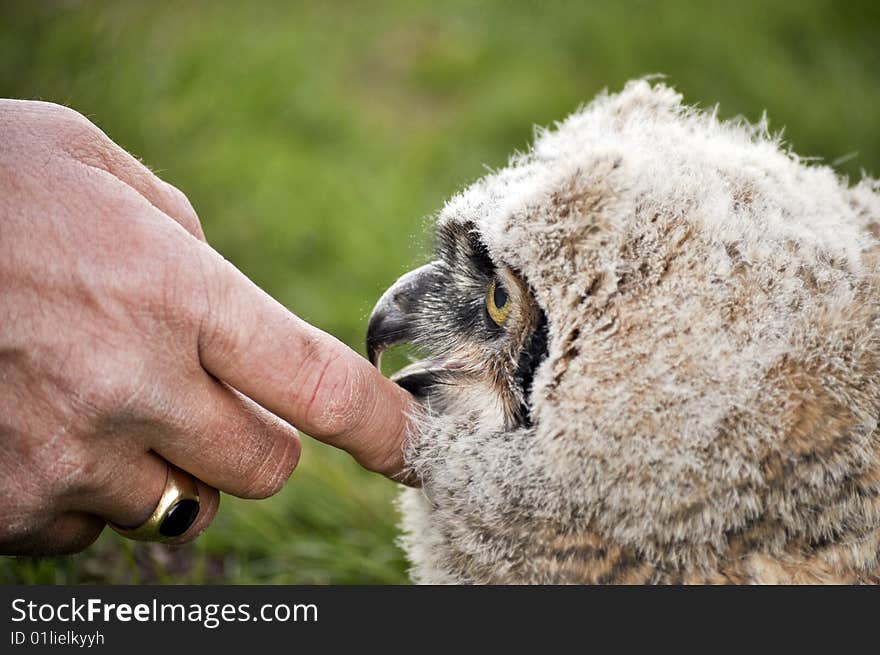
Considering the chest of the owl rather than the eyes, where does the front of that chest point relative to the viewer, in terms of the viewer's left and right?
facing to the left of the viewer
